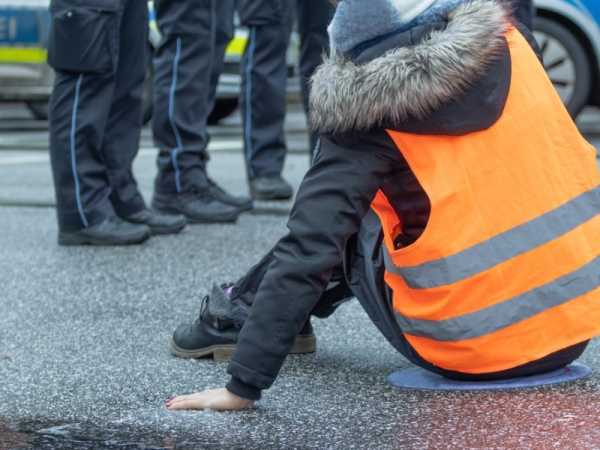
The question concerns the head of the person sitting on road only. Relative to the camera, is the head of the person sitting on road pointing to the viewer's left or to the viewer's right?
to the viewer's left

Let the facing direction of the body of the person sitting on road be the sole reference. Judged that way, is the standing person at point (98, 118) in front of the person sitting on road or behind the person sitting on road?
in front

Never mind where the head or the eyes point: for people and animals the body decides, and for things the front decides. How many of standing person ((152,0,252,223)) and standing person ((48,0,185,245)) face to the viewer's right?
2

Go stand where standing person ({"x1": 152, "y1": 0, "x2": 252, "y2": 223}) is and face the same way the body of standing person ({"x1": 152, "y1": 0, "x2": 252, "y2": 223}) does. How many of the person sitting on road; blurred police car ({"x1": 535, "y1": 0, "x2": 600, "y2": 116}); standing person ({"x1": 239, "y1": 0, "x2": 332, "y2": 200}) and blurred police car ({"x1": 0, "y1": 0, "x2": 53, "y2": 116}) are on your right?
1

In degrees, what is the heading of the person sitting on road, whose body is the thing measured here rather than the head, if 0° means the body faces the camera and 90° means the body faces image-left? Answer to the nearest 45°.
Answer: approximately 135°

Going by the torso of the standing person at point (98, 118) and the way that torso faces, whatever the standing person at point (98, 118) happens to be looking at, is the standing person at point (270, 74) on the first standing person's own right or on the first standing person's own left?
on the first standing person's own left

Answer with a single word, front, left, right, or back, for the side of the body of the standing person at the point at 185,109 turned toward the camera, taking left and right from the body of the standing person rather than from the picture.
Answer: right
